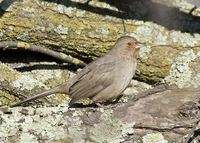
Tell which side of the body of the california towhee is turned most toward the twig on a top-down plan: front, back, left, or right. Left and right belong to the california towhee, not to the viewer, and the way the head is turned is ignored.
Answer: back

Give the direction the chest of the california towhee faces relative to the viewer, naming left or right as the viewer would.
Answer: facing to the right of the viewer
